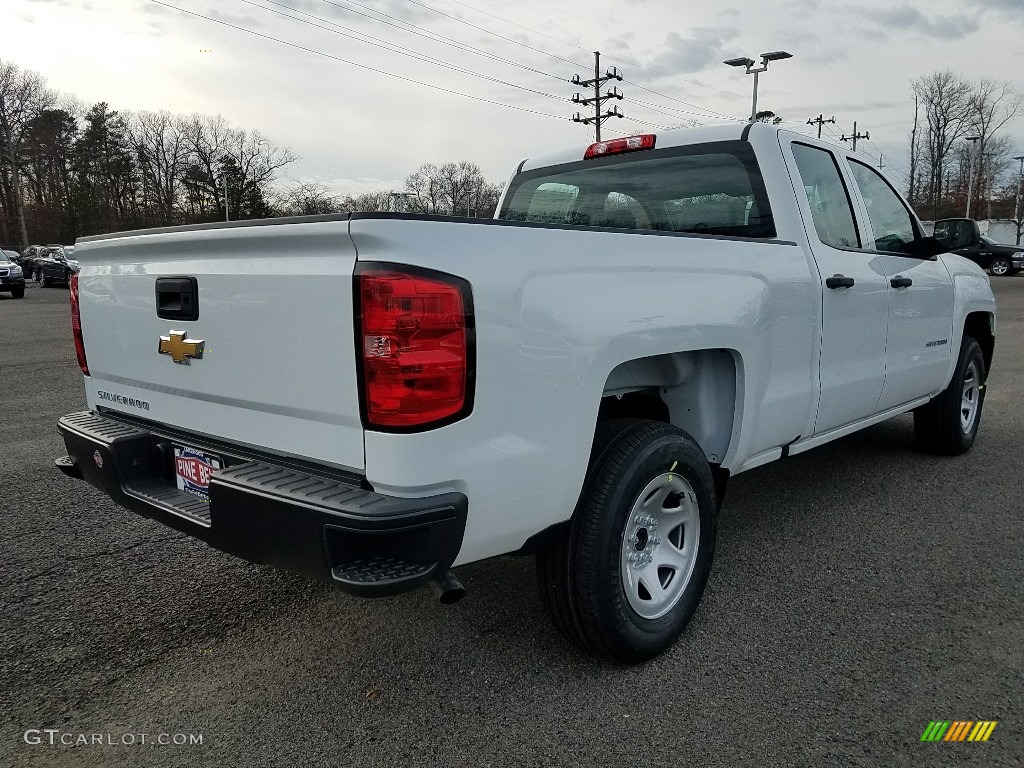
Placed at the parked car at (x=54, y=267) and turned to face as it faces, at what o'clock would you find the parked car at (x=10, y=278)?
the parked car at (x=10, y=278) is roughly at 2 o'clock from the parked car at (x=54, y=267).

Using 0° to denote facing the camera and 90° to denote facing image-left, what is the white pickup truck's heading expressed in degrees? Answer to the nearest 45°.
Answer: approximately 225°

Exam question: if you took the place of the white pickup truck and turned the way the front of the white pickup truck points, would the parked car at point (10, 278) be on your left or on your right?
on your left

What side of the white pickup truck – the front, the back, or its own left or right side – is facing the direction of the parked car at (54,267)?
left
